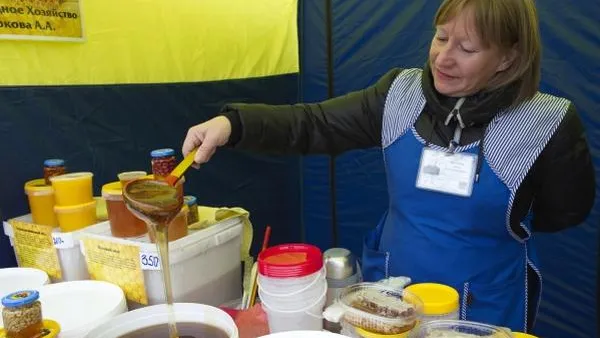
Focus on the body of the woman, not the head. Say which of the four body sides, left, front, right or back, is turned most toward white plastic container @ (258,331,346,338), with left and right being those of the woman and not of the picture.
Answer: front

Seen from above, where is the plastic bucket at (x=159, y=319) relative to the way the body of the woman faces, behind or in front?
in front

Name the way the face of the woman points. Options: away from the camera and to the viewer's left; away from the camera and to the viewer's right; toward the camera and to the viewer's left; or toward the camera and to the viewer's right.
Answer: toward the camera and to the viewer's left

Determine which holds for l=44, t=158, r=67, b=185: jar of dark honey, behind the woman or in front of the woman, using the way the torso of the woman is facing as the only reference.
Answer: in front

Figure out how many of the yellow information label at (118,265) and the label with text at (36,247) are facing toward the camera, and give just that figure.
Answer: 2

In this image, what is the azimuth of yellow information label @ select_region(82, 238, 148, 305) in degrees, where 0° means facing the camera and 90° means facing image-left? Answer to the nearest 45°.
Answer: approximately 0°

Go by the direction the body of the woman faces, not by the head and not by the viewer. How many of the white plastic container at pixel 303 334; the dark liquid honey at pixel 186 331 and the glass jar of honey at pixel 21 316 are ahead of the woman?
3

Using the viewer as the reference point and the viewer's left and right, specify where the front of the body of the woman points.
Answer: facing the viewer and to the left of the viewer

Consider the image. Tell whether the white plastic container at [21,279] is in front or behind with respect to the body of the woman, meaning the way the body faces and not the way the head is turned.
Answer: in front

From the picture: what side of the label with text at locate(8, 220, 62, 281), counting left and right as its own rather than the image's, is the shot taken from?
front
